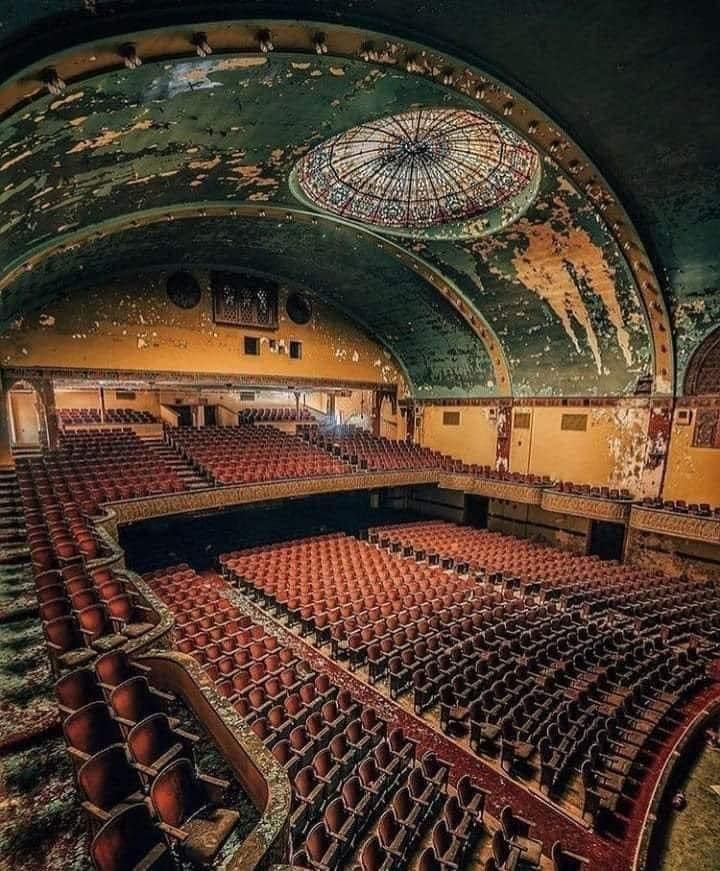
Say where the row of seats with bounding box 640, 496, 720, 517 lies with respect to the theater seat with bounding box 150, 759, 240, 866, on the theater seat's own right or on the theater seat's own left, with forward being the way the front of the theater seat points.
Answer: on the theater seat's own left

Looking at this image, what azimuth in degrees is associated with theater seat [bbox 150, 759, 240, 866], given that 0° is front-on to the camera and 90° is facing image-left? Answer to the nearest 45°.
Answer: approximately 315°

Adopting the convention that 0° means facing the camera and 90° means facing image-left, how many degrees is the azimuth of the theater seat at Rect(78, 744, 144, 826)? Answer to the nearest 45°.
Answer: approximately 315°

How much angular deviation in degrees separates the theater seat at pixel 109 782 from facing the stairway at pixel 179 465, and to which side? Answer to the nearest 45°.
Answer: approximately 135° to its left

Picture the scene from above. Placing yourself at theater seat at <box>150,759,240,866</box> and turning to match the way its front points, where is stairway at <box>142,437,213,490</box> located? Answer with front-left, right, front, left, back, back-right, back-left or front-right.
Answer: back-left

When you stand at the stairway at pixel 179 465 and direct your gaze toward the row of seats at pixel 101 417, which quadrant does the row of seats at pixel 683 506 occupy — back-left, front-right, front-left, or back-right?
back-right

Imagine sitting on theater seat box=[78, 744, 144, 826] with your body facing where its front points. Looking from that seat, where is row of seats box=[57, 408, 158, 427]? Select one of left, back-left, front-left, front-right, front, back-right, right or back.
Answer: back-left

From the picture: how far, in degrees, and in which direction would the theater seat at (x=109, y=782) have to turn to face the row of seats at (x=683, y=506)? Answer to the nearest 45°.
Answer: approximately 45° to its left

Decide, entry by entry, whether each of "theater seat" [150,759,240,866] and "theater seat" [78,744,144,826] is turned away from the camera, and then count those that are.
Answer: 0

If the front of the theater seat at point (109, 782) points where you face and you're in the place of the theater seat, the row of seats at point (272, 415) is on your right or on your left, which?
on your left
